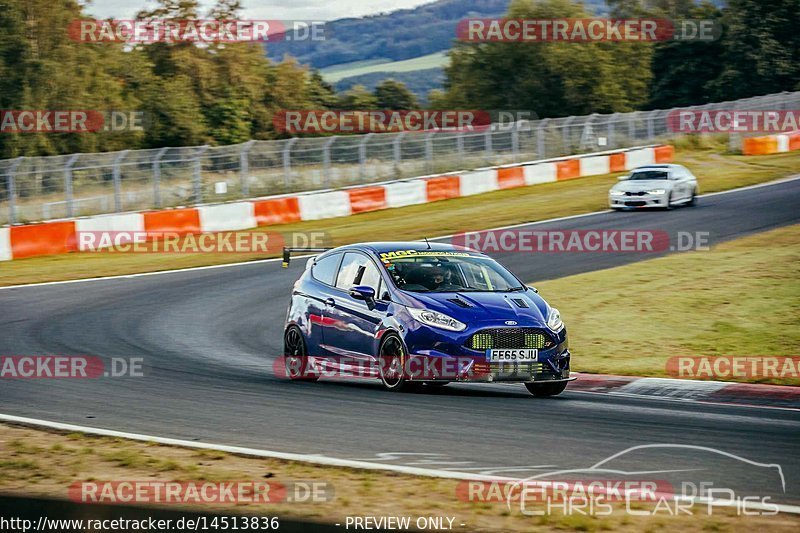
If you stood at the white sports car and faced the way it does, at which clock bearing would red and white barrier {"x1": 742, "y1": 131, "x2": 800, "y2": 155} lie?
The red and white barrier is roughly at 5 o'clock from the white sports car.

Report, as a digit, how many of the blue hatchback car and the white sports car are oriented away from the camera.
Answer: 0

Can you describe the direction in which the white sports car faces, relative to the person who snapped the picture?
facing the viewer and to the left of the viewer

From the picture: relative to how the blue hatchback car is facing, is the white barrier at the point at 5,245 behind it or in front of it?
behind

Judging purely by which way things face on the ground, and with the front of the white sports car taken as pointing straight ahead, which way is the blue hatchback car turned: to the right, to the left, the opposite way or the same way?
to the left

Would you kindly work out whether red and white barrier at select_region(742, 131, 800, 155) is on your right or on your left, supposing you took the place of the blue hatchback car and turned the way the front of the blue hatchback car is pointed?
on your left

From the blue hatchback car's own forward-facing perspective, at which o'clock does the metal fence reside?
The metal fence is roughly at 7 o'clock from the blue hatchback car.

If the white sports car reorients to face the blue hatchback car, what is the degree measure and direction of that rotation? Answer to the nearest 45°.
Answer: approximately 45° to its left
